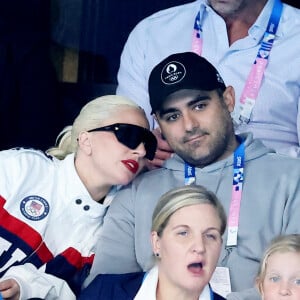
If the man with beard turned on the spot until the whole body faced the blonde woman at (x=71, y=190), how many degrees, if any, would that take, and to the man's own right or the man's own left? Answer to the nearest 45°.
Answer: approximately 90° to the man's own right

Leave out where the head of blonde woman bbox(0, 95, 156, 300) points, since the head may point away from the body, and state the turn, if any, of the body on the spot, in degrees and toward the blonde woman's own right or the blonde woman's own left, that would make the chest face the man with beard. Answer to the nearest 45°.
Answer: approximately 45° to the blonde woman's own left

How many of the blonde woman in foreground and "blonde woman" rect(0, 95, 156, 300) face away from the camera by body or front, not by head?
0

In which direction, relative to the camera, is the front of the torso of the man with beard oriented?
toward the camera

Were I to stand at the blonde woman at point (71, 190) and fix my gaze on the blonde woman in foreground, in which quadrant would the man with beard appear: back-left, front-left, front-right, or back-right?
front-left

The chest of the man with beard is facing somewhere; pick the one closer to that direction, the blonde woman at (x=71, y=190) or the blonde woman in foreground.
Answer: the blonde woman in foreground

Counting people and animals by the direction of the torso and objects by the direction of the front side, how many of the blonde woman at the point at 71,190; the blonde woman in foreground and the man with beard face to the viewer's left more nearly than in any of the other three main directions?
0

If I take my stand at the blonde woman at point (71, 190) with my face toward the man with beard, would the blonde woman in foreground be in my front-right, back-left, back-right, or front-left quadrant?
front-right

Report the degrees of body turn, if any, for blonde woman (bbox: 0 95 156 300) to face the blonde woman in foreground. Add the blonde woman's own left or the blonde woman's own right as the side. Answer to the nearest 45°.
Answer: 0° — they already face them

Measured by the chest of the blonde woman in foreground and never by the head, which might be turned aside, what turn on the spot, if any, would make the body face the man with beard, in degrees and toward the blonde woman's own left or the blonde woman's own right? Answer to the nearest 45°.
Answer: approximately 135° to the blonde woman's own left

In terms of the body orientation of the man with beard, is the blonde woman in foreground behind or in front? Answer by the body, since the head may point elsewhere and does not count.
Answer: in front

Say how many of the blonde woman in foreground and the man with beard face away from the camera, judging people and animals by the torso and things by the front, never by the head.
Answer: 0

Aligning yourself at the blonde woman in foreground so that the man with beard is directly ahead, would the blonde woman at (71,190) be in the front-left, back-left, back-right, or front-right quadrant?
front-left

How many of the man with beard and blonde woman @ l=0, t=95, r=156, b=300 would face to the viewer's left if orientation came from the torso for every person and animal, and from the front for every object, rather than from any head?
0

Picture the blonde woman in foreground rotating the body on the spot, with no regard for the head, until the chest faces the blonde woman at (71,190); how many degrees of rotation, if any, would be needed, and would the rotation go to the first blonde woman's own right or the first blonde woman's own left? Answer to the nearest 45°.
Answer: approximately 180°

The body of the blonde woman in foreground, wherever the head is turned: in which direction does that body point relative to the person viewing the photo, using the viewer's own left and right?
facing the viewer and to the right of the viewer
